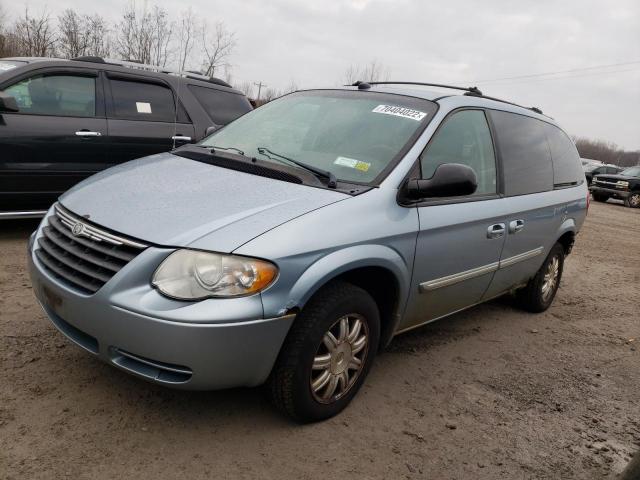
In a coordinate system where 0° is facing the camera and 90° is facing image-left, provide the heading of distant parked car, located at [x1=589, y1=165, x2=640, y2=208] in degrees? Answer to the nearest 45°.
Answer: approximately 45°

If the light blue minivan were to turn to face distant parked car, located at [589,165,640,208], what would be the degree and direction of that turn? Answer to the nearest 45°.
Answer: approximately 180°

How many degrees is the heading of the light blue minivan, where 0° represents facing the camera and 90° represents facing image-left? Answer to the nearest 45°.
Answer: approximately 45°

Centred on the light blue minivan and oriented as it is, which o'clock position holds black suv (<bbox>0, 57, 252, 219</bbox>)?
The black suv is roughly at 3 o'clock from the light blue minivan.
